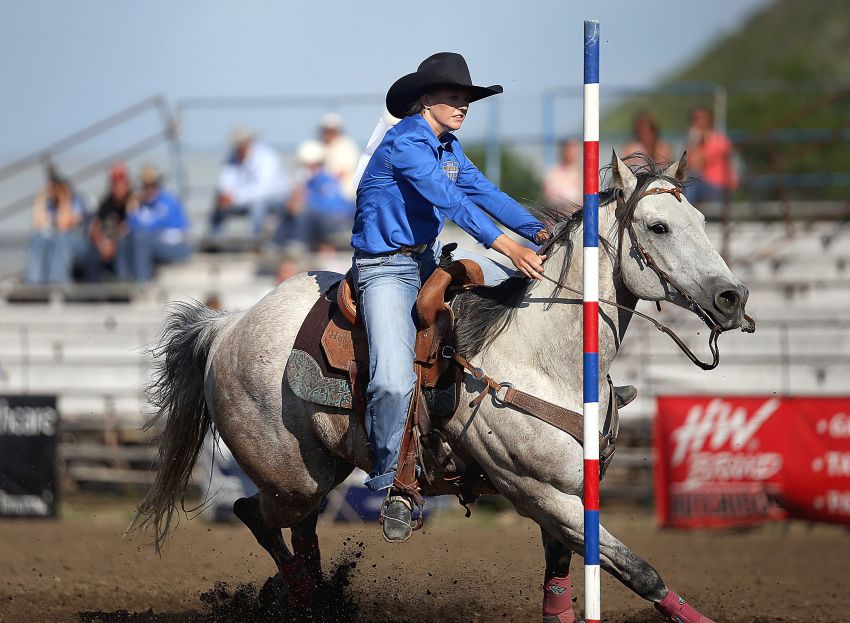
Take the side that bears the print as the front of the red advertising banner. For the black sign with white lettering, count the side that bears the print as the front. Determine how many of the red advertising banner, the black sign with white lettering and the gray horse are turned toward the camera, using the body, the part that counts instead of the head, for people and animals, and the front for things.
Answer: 2

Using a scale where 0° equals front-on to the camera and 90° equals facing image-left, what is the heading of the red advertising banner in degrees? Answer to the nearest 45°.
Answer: approximately 0°

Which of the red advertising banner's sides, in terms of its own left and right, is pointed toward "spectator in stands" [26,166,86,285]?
right

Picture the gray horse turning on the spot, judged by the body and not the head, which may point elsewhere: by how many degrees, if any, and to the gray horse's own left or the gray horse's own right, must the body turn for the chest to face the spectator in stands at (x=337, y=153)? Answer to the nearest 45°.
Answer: approximately 90° to the gray horse's own left

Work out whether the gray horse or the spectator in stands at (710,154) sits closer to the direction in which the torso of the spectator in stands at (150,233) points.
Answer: the gray horse

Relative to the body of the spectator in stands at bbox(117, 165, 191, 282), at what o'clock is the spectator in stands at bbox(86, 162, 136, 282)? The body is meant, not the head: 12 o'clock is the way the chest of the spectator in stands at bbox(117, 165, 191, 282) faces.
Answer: the spectator in stands at bbox(86, 162, 136, 282) is roughly at 2 o'clock from the spectator in stands at bbox(117, 165, 191, 282).

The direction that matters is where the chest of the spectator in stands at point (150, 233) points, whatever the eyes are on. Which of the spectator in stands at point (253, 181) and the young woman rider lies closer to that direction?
the young woman rider

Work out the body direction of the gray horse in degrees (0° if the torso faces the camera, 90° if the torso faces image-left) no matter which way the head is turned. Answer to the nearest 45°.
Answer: approximately 270°
